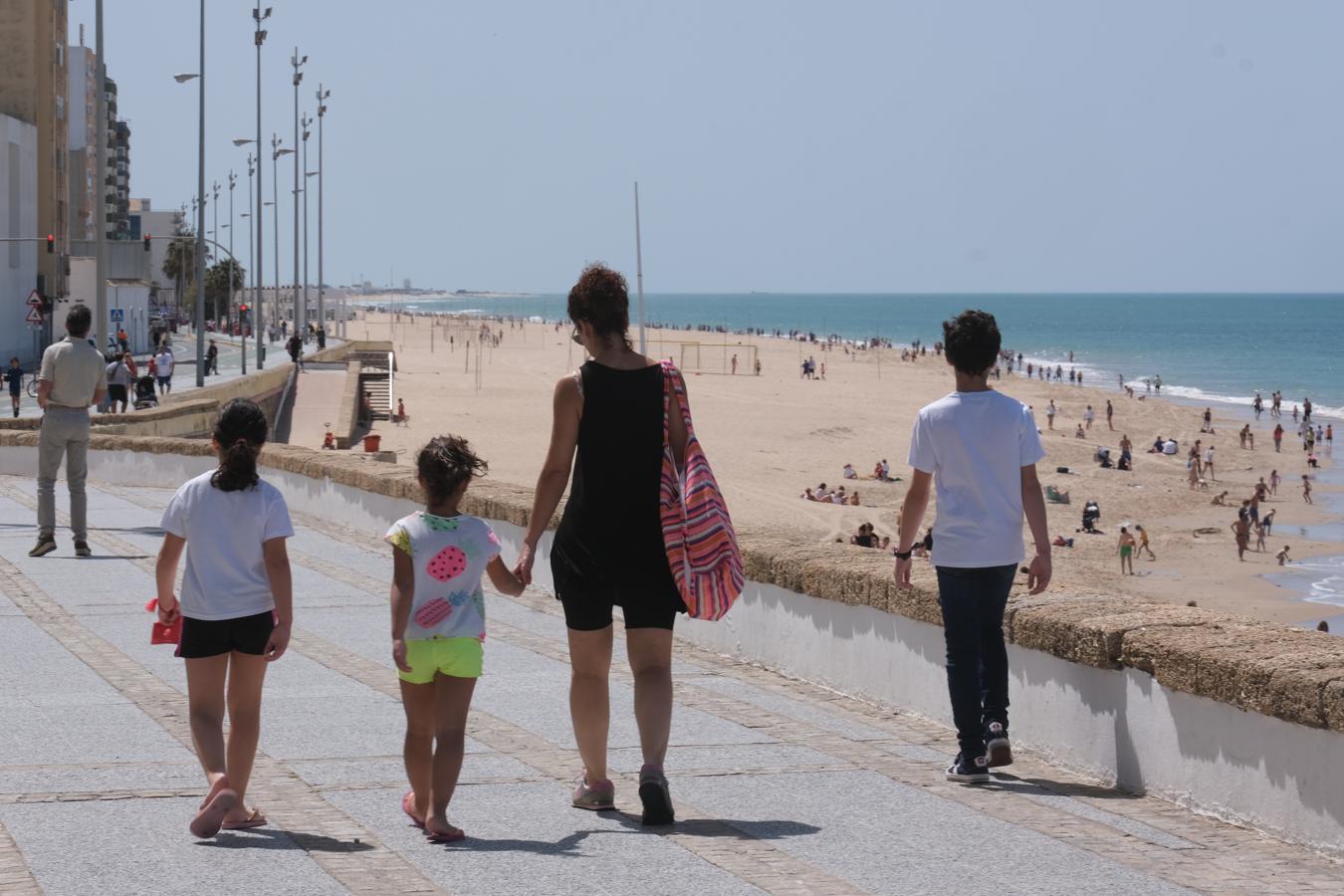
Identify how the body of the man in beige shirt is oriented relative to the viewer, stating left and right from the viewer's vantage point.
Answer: facing away from the viewer

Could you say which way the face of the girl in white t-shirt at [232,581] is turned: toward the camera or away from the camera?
away from the camera

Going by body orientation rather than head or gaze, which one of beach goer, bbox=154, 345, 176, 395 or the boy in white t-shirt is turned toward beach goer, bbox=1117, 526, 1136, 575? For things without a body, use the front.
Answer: the boy in white t-shirt

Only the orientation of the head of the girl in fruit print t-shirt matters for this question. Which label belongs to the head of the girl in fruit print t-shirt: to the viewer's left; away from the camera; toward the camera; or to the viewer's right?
away from the camera

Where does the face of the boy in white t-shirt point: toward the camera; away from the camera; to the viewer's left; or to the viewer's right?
away from the camera

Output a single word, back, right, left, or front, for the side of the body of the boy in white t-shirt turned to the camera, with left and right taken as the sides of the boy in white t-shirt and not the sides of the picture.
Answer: back

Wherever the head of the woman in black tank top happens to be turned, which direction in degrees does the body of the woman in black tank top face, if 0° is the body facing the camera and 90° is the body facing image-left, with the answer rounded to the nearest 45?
approximately 180°

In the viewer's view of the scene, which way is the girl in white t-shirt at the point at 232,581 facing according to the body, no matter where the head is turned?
away from the camera

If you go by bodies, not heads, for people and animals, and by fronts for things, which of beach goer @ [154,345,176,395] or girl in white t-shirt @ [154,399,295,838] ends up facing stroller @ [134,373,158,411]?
the girl in white t-shirt

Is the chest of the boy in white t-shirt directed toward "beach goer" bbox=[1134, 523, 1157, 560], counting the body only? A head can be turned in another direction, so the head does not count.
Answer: yes
